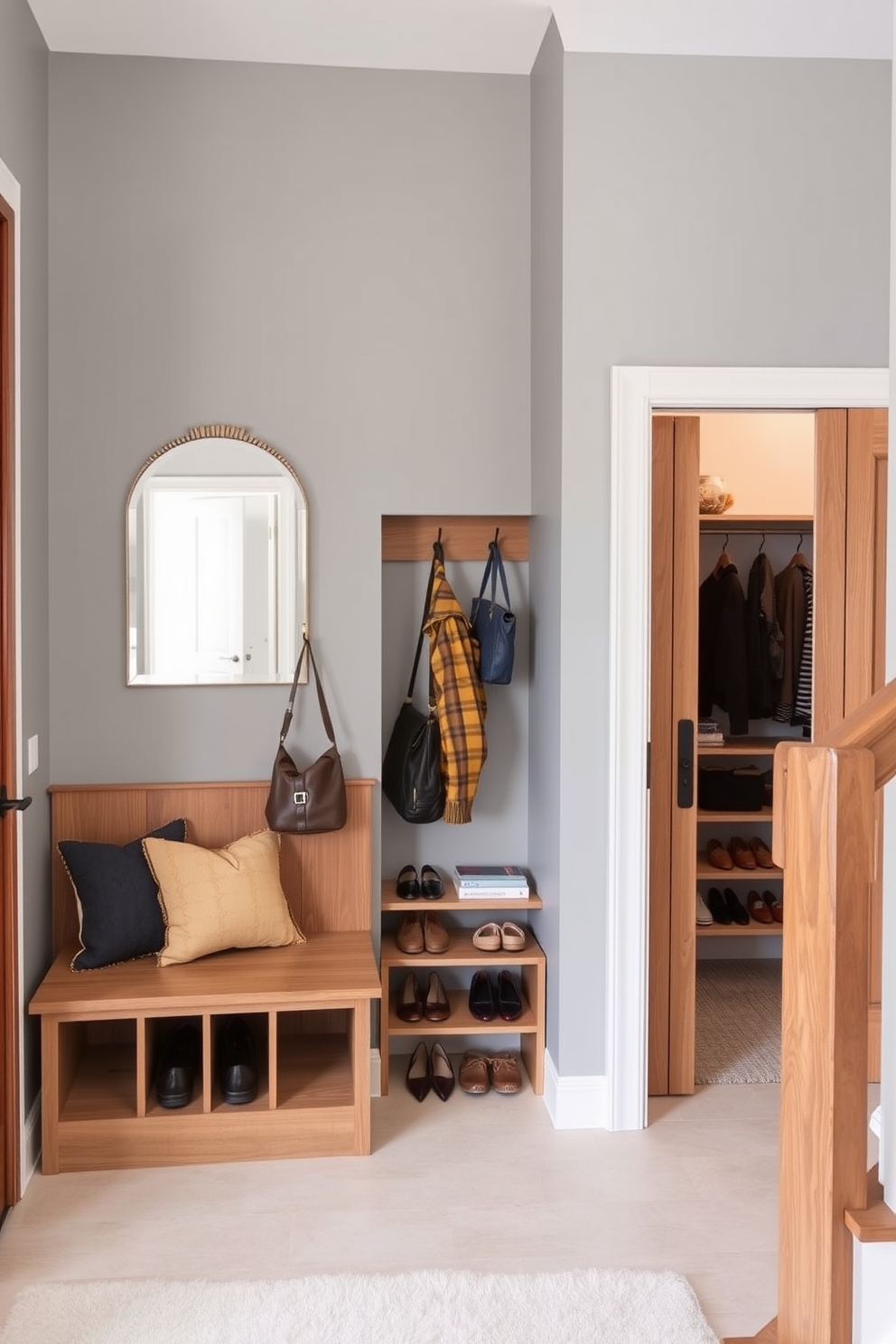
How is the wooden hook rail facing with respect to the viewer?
toward the camera

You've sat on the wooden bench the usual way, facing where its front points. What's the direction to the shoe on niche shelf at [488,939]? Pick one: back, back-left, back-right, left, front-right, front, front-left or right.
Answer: left

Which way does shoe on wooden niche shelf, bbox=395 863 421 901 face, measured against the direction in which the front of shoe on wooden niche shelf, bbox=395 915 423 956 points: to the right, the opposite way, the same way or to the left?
the same way

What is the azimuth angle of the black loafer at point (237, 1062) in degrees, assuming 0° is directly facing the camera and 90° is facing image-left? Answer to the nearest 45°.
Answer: approximately 0°

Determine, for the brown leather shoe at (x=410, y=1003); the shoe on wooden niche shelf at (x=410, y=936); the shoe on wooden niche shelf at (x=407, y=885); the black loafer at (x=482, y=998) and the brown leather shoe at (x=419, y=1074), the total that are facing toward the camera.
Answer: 5

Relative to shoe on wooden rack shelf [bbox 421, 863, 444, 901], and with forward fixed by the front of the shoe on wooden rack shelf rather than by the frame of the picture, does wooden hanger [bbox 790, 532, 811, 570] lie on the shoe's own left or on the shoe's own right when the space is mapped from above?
on the shoe's own left

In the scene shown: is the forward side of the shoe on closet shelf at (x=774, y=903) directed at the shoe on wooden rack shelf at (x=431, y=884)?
no

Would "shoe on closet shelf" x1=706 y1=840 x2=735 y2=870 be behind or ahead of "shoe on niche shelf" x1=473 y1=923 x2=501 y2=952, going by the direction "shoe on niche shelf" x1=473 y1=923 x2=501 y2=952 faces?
behind

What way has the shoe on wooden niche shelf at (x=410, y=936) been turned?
toward the camera

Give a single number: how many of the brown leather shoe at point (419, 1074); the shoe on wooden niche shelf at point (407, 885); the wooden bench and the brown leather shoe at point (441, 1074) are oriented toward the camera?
4

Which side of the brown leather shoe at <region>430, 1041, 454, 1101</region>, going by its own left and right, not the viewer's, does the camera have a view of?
front

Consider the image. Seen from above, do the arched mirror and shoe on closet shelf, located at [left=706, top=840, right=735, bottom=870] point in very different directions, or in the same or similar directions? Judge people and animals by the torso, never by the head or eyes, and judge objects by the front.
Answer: same or similar directions

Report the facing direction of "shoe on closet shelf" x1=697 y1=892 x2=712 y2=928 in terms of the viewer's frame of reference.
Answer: facing the viewer
